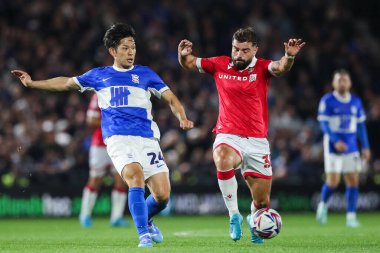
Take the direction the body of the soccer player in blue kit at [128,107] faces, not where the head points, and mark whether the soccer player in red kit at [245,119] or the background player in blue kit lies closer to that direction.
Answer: the soccer player in red kit

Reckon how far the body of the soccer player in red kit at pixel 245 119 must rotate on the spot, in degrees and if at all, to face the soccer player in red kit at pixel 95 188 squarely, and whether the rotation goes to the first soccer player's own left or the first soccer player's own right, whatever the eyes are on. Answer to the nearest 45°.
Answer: approximately 135° to the first soccer player's own right

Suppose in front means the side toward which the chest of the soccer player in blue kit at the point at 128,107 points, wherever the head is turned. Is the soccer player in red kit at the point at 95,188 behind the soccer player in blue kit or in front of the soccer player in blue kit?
behind

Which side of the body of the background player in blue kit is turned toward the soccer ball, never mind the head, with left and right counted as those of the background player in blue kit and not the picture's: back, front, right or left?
front

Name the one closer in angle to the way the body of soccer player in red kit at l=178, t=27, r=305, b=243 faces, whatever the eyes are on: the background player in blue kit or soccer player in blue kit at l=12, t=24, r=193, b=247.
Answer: the soccer player in blue kit

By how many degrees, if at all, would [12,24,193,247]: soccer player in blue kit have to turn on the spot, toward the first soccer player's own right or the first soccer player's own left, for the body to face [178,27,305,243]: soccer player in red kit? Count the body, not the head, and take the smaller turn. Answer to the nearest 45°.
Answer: approximately 90° to the first soccer player's own left

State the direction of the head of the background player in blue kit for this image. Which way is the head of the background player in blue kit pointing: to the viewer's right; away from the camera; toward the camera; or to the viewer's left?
toward the camera

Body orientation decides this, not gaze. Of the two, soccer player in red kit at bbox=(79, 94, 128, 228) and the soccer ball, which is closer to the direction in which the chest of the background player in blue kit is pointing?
the soccer ball

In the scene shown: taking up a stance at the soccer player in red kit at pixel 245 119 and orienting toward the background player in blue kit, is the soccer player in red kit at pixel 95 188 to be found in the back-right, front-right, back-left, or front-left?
front-left

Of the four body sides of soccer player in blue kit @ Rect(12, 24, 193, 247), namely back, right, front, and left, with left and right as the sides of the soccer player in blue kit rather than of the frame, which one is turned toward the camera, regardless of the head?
front

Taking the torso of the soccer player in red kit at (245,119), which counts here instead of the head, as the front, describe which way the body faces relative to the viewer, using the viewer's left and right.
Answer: facing the viewer
